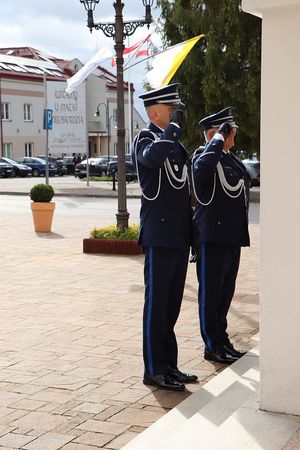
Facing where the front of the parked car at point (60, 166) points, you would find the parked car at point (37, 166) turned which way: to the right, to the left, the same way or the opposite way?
the same way

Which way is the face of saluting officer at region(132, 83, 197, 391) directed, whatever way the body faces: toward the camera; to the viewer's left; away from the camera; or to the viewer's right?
to the viewer's right
